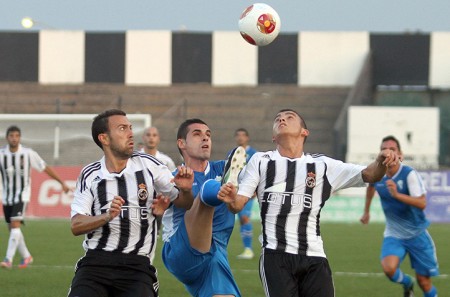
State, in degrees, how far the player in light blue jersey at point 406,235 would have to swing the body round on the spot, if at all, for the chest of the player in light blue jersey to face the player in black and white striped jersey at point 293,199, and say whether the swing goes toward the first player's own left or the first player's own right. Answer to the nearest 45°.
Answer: approximately 45° to the first player's own left

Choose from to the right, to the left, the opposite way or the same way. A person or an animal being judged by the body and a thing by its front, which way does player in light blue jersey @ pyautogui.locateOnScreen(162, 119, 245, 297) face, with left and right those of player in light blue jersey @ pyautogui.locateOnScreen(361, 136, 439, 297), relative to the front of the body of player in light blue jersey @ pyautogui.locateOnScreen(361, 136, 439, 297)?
to the left

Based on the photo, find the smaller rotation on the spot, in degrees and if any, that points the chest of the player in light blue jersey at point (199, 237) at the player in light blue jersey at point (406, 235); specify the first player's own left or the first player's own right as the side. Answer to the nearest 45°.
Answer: approximately 90° to the first player's own left

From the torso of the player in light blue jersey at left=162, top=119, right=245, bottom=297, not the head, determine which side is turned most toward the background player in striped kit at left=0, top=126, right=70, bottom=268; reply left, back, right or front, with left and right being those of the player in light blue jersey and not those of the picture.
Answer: back

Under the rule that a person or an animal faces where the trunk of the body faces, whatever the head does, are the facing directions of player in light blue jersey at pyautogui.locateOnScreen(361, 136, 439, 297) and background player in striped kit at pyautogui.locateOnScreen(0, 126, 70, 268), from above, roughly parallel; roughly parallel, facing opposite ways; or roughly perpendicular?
roughly parallel

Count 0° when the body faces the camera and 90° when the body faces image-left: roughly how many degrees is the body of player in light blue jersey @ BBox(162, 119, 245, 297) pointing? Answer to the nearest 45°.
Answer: approximately 315°
